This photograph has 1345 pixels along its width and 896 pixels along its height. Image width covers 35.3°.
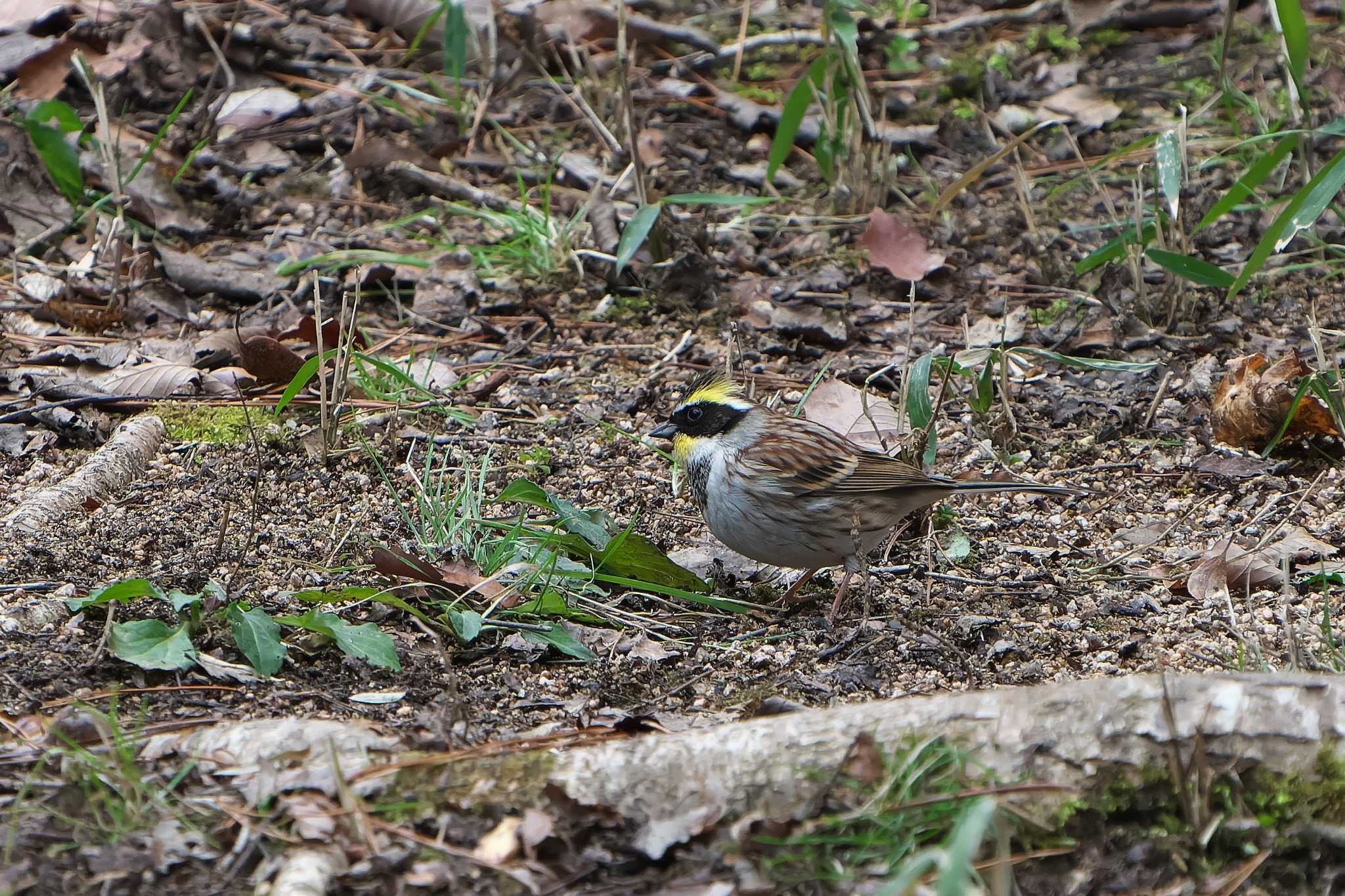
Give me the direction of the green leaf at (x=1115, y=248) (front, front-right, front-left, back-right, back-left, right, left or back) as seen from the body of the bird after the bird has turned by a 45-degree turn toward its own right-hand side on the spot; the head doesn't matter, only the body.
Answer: right

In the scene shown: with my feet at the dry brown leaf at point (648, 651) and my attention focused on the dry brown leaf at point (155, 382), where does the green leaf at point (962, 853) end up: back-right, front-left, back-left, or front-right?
back-left

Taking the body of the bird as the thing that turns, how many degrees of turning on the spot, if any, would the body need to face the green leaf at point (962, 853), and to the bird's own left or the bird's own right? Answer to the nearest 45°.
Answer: approximately 90° to the bird's own left

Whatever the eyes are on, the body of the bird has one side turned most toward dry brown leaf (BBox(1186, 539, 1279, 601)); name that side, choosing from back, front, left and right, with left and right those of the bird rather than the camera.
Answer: back

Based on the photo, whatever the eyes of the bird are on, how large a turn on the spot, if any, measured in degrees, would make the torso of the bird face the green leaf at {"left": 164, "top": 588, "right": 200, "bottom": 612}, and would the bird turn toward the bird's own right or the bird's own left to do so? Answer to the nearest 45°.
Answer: approximately 45° to the bird's own left

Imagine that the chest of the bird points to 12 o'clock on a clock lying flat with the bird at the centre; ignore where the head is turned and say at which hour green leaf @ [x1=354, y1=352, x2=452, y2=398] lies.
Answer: The green leaf is roughly at 1 o'clock from the bird.

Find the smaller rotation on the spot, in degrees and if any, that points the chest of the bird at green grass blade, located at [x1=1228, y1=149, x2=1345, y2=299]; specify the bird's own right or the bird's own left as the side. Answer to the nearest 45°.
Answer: approximately 180°

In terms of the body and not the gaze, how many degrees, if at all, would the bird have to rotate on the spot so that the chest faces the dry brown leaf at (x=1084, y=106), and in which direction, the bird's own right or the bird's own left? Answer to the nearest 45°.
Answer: approximately 90° to the bird's own right

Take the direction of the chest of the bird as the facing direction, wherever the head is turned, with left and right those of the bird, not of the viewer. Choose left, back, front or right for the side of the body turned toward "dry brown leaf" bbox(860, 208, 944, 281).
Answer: right

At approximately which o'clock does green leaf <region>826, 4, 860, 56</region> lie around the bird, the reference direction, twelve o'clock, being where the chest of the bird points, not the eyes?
The green leaf is roughly at 3 o'clock from the bird.

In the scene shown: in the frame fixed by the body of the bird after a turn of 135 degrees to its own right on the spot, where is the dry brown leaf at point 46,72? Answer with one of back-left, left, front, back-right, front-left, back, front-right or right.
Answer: left

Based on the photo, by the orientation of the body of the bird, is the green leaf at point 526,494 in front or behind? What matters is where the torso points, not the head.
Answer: in front

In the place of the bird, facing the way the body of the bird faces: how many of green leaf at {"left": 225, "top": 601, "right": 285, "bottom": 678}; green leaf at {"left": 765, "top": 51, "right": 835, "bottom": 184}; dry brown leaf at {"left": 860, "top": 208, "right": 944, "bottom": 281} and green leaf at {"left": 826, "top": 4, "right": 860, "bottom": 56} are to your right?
3

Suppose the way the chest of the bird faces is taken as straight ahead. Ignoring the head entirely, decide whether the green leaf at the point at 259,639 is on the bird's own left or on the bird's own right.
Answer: on the bird's own left

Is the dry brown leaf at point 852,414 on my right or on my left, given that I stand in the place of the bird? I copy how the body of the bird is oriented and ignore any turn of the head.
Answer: on my right

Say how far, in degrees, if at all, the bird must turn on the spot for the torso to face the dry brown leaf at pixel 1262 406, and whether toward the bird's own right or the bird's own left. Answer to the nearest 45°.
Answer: approximately 135° to the bird's own right

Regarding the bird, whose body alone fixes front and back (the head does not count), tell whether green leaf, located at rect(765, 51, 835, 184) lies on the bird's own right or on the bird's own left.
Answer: on the bird's own right

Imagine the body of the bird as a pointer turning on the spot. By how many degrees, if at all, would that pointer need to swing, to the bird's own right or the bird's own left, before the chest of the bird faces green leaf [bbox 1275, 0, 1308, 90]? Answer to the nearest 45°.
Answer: approximately 135° to the bird's own right

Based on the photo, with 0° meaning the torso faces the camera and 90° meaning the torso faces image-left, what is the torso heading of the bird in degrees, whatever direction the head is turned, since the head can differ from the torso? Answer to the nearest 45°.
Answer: approximately 90°
